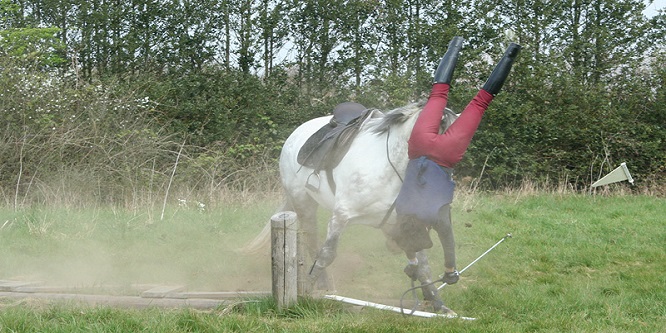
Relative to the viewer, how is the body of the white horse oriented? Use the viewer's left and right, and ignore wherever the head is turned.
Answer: facing the viewer and to the right of the viewer

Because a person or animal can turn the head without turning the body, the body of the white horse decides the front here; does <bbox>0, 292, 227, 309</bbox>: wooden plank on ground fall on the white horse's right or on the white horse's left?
on the white horse's right

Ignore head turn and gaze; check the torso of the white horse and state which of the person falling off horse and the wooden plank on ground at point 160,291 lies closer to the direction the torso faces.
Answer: the person falling off horse

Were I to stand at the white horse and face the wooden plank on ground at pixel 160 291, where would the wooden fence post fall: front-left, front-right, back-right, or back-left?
front-left

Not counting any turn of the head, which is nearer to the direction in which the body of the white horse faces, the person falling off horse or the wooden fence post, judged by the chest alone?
the person falling off horse

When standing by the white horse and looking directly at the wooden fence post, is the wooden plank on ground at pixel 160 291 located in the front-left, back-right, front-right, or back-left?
front-right

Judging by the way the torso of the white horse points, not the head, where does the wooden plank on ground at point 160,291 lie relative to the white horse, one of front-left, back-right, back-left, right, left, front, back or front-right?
back-right

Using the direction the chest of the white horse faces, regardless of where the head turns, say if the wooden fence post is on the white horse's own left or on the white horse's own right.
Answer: on the white horse's own right
